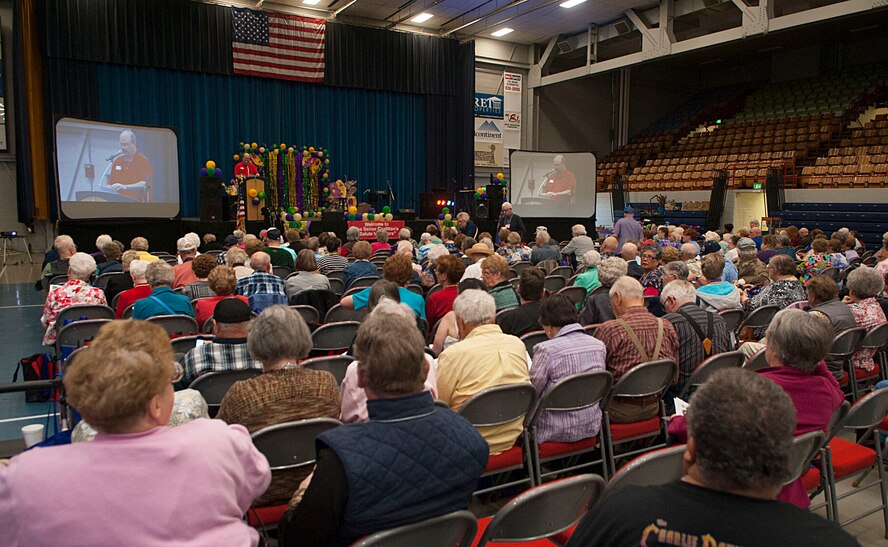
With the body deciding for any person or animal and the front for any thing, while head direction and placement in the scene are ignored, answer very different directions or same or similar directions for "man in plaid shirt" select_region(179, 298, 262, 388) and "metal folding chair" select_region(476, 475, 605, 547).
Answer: same or similar directions

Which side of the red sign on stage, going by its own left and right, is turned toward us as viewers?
front

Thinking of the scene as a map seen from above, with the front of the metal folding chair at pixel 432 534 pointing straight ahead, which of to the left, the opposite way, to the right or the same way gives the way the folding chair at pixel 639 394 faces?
the same way

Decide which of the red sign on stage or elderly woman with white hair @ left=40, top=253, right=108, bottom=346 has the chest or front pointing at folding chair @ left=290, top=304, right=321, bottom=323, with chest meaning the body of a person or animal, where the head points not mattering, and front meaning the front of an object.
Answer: the red sign on stage

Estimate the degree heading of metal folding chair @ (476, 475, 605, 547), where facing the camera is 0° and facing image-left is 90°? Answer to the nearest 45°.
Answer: approximately 135°

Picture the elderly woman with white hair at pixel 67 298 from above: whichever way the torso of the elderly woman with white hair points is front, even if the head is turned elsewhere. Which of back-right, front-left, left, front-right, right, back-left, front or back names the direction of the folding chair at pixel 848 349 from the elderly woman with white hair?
back-right

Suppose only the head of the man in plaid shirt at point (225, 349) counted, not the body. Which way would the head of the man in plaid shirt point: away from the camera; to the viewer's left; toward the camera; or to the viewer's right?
away from the camera

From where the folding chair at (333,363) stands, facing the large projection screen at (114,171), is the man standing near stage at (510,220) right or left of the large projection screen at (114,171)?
right

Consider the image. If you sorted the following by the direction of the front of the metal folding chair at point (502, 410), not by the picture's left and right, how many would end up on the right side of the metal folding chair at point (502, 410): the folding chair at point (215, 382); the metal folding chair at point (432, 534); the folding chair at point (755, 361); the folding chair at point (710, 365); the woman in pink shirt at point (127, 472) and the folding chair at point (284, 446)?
2

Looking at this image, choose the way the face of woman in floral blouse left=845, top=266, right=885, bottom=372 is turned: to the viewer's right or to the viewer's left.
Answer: to the viewer's left

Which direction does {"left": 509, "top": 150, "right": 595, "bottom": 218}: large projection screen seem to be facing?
toward the camera

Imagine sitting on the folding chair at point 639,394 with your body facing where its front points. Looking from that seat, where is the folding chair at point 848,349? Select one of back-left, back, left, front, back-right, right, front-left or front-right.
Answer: right

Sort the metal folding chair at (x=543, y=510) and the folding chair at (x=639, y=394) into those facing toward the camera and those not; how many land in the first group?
0

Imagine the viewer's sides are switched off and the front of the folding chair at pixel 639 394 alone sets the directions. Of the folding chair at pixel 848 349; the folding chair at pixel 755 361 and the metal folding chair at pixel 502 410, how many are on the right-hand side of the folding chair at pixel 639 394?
2

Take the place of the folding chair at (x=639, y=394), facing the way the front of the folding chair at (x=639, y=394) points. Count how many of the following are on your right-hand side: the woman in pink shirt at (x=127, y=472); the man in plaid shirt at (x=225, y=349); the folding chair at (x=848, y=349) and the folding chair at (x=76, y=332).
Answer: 1

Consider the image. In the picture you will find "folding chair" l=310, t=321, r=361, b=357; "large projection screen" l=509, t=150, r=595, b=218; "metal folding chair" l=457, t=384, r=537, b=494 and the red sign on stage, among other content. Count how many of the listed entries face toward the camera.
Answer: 2

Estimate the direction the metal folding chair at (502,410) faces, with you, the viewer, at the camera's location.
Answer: facing away from the viewer and to the left of the viewer

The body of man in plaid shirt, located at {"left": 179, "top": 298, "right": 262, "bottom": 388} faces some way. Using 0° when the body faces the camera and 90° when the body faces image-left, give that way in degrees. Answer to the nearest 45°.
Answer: approximately 180°
